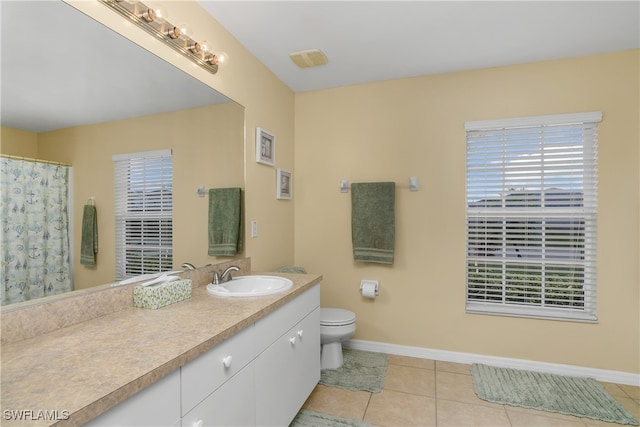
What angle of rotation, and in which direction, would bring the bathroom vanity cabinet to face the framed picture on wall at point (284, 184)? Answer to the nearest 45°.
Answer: approximately 135° to its left

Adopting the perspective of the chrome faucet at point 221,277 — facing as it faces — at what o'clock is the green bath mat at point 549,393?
The green bath mat is roughly at 11 o'clock from the chrome faucet.

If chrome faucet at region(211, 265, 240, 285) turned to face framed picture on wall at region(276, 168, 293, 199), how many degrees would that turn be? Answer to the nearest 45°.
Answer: approximately 90° to its left

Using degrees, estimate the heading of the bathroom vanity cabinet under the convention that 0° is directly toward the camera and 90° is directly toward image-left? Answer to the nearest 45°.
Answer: approximately 315°

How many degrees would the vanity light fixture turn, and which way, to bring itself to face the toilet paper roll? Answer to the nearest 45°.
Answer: approximately 45° to its left
